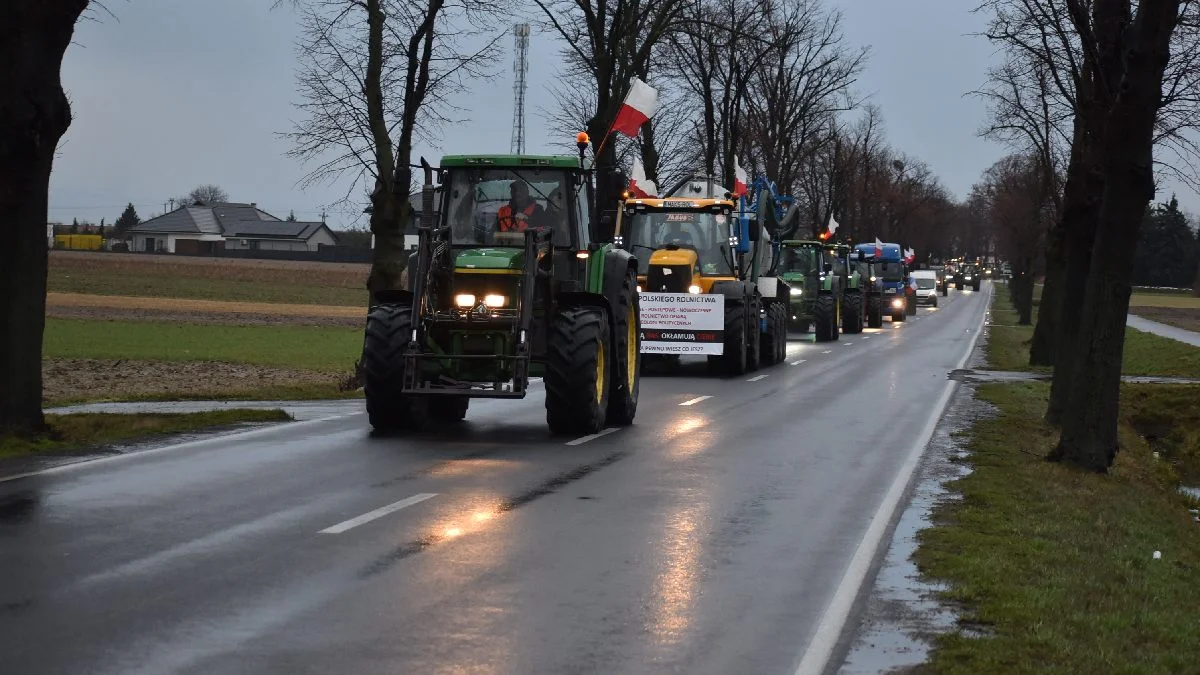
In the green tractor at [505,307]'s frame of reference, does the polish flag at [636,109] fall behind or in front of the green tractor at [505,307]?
behind

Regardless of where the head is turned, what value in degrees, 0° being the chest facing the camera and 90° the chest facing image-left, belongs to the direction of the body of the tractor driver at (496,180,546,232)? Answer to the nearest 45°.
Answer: approximately 0°

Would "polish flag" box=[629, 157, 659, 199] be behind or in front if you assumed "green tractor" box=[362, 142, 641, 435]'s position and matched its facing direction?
behind

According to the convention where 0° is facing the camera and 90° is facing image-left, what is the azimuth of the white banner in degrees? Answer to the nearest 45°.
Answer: approximately 0°

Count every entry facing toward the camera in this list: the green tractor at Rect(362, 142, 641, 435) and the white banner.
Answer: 2

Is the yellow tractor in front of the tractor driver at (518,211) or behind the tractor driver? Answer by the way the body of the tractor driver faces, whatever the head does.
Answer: behind
